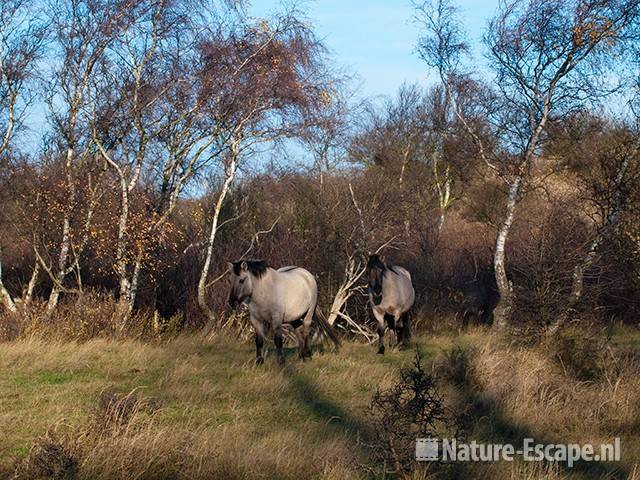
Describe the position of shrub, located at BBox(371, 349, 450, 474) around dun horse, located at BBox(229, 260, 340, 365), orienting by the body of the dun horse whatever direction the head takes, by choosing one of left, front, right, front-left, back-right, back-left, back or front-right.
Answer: front-left

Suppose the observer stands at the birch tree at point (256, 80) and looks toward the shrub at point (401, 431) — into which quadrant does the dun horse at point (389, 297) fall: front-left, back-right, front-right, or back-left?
front-left

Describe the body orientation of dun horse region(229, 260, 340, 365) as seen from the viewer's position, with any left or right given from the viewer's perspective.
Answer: facing the viewer and to the left of the viewer

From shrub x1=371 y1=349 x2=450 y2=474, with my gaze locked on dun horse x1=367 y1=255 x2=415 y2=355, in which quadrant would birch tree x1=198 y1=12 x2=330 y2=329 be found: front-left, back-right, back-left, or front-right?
front-left
